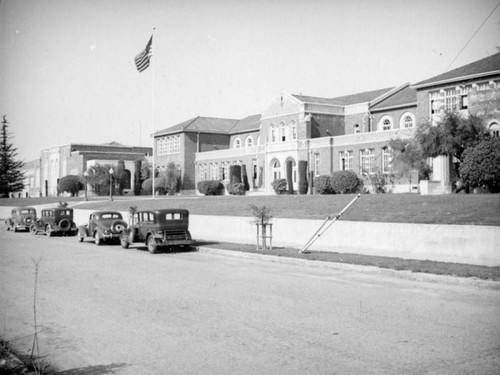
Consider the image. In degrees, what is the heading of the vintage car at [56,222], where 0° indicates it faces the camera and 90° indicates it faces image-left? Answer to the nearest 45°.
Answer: approximately 135°

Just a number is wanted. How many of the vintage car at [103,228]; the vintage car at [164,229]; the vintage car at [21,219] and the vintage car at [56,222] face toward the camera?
0

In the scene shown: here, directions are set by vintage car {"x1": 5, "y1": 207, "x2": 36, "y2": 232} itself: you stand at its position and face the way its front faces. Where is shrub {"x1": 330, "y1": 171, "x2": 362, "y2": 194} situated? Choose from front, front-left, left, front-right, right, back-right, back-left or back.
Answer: back-right

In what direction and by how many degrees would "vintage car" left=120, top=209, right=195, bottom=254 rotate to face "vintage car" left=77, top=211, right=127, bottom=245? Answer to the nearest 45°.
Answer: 0° — it already faces it

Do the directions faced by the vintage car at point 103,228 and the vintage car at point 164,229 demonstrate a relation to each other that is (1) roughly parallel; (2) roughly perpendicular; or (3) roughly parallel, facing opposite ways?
roughly parallel

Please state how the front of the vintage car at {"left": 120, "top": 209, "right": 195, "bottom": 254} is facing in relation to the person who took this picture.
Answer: facing away from the viewer and to the left of the viewer

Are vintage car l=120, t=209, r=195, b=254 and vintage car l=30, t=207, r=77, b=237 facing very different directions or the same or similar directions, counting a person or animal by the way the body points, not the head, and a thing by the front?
same or similar directions

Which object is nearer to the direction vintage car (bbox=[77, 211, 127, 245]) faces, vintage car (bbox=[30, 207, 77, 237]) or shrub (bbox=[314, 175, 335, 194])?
the vintage car

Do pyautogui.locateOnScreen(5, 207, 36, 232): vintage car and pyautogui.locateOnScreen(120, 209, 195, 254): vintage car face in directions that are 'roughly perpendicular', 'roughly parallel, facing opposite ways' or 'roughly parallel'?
roughly parallel

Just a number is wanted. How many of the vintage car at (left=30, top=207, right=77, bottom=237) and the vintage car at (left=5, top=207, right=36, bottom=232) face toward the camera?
0

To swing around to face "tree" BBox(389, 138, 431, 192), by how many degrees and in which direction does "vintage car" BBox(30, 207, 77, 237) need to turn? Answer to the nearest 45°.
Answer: approximately 135° to its right

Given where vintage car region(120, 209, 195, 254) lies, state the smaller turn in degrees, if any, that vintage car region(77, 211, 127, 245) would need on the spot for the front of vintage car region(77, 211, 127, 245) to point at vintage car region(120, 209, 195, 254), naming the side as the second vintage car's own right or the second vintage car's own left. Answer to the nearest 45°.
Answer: approximately 180°

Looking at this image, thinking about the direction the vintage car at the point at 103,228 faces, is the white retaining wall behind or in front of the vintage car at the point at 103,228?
behind

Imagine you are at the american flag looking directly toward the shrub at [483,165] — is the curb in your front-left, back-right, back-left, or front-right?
front-right

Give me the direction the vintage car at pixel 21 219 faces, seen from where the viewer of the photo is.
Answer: facing away from the viewer and to the left of the viewer

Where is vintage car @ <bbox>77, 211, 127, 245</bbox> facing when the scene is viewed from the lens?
facing away from the viewer and to the left of the viewer

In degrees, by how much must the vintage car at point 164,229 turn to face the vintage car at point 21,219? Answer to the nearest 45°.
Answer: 0° — it already faces it
